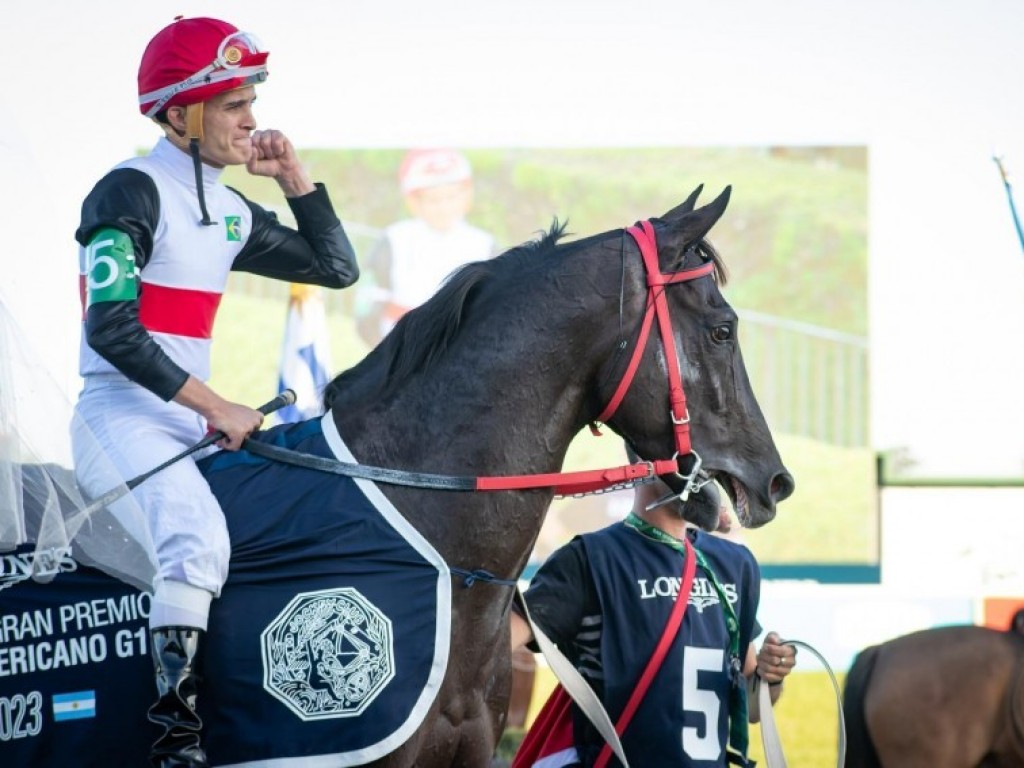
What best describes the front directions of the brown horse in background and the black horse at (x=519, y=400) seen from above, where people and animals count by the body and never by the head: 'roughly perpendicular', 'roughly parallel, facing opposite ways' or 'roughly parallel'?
roughly parallel

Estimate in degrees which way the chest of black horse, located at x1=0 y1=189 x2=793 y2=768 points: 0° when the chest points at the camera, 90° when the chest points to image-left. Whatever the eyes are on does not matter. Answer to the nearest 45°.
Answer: approximately 270°

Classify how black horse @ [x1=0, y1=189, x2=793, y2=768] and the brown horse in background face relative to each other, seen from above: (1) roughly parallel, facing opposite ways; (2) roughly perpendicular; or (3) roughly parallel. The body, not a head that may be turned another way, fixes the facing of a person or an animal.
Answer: roughly parallel

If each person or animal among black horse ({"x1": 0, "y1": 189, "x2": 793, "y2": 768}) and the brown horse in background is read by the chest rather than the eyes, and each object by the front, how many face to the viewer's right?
2

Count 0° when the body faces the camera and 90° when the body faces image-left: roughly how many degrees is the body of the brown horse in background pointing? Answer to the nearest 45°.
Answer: approximately 270°
